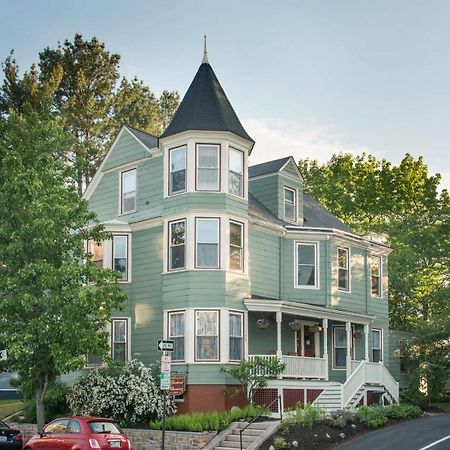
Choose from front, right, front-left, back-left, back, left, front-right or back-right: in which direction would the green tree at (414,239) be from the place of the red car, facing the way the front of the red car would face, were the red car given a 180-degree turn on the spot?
left

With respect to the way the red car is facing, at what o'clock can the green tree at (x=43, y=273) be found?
The green tree is roughly at 1 o'clock from the red car.

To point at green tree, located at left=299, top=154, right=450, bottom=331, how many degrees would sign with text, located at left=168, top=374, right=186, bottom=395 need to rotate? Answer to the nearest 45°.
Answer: approximately 135° to its left

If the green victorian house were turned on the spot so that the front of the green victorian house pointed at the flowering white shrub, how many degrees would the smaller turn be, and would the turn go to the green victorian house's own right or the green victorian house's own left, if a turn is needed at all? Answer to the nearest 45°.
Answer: approximately 90° to the green victorian house's own right

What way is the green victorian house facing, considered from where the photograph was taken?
facing the viewer and to the right of the viewer

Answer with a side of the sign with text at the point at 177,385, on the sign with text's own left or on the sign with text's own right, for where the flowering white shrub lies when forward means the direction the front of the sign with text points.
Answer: on the sign with text's own right

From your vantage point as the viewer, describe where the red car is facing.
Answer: facing away from the viewer and to the left of the viewer

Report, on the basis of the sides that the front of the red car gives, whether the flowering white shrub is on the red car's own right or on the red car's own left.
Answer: on the red car's own right

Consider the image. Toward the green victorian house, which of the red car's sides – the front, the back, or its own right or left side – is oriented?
right

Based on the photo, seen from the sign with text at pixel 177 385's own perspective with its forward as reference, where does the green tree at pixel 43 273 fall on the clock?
The green tree is roughly at 2 o'clock from the sign with text.

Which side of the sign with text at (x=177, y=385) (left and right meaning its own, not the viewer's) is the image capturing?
front

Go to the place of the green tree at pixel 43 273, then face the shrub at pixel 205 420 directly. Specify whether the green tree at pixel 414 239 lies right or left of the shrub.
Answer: left

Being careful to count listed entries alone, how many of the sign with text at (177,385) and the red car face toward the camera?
1

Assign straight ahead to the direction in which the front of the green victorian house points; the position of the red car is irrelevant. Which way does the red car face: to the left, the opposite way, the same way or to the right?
the opposite way

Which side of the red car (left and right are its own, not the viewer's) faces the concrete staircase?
right
